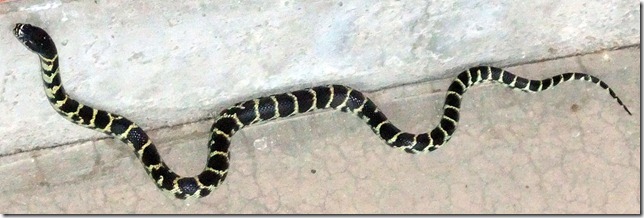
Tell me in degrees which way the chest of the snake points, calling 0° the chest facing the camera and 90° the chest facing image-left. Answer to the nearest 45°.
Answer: approximately 90°
